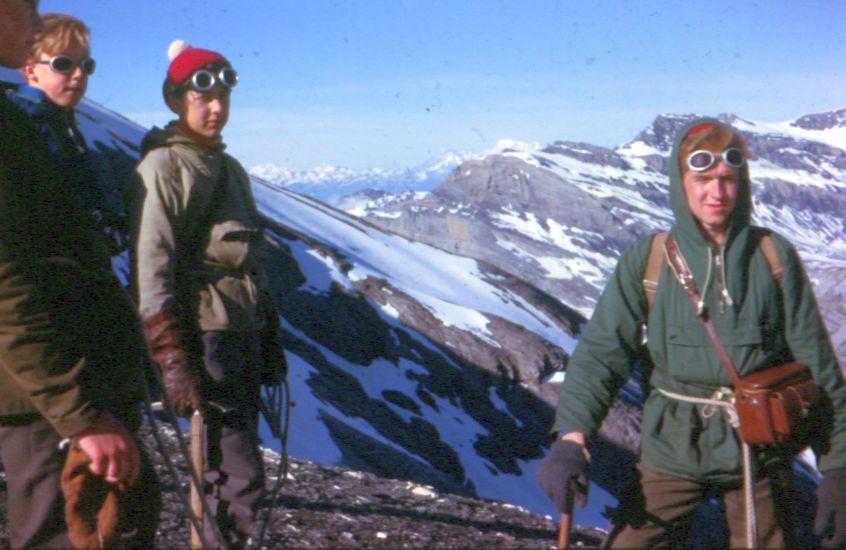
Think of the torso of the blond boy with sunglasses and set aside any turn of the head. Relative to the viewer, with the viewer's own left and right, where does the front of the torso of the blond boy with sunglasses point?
facing the viewer and to the right of the viewer

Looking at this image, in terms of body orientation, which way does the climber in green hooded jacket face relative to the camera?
toward the camera

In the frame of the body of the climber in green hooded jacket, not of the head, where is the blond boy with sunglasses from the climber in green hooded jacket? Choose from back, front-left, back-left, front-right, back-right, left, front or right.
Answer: right

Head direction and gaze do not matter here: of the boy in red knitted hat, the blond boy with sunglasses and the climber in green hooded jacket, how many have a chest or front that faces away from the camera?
0

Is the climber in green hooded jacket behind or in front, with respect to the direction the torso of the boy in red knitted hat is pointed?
in front

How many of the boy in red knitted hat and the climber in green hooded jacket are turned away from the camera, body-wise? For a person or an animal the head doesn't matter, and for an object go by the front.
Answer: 0

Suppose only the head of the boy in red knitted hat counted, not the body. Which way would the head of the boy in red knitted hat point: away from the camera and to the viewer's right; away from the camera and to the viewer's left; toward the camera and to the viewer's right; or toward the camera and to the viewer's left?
toward the camera and to the viewer's right

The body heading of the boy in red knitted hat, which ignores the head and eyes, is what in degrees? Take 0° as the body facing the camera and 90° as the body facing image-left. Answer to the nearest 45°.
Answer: approximately 315°
